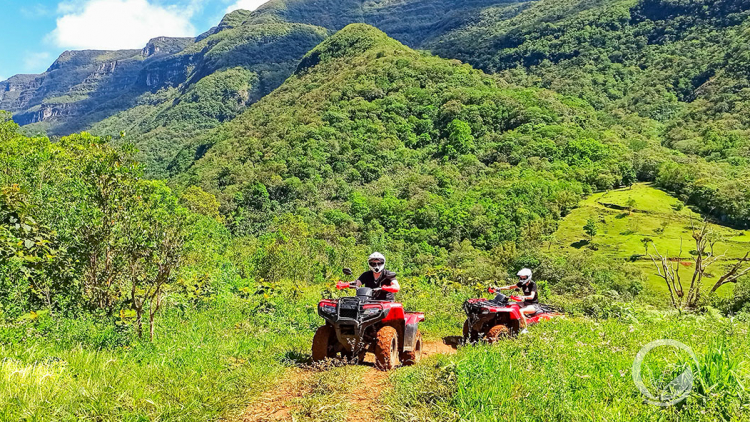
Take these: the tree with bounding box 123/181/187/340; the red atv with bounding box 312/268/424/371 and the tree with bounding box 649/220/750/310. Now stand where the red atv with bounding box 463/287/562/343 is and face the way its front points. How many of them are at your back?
1

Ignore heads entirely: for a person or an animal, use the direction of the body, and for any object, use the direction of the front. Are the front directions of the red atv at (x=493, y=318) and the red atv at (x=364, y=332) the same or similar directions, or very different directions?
same or similar directions

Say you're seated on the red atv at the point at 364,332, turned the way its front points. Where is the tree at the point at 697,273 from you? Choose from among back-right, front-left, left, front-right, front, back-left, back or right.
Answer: back

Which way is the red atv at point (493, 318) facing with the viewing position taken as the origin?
facing the viewer and to the left of the viewer

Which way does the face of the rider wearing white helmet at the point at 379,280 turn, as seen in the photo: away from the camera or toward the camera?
toward the camera

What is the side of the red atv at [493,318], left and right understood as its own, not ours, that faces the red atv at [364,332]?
front

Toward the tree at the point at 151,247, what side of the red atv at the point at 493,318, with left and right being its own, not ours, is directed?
front

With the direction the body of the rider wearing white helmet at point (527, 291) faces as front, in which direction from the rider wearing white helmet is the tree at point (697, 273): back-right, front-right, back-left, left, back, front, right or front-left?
back

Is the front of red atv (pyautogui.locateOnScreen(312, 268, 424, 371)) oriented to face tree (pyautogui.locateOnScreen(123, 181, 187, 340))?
no

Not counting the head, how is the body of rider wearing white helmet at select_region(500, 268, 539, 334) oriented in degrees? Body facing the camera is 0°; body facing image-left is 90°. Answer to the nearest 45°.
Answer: approximately 45°

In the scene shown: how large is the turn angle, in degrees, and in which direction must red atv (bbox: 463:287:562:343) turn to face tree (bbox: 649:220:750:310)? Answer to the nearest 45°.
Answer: approximately 180°

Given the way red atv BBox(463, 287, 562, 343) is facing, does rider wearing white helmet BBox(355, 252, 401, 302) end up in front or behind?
in front

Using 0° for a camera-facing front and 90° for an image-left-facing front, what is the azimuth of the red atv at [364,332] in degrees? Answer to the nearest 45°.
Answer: approximately 45°
